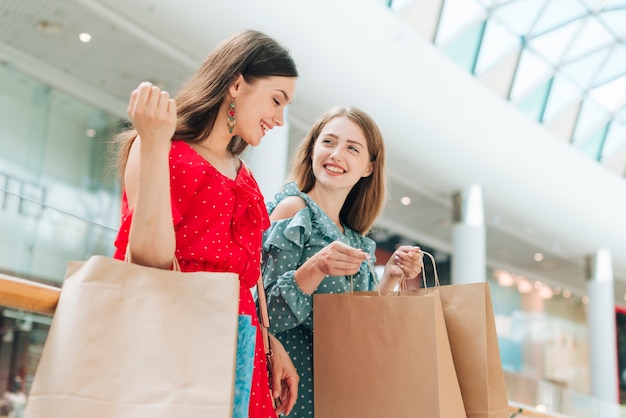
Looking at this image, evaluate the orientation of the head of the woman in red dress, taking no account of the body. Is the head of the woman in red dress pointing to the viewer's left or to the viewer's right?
to the viewer's right

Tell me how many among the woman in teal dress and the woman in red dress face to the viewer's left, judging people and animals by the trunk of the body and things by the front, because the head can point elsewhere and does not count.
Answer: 0

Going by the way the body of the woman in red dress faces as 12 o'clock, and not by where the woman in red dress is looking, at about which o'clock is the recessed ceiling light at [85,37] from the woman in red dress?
The recessed ceiling light is roughly at 7 o'clock from the woman in red dress.

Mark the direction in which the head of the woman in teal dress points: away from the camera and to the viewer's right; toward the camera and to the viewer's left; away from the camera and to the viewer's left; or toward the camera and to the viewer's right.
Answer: toward the camera and to the viewer's left

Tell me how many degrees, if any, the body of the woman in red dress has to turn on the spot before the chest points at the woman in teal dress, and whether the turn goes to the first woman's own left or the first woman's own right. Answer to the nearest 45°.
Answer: approximately 90° to the first woman's own left

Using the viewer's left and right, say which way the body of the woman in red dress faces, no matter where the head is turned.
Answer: facing the viewer and to the right of the viewer

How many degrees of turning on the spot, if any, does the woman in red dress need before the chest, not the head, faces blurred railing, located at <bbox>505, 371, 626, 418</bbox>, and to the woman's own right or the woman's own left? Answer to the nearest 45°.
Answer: approximately 90° to the woman's own left

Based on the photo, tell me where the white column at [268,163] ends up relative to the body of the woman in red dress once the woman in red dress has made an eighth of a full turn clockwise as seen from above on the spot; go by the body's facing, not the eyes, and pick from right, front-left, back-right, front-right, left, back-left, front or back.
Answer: back

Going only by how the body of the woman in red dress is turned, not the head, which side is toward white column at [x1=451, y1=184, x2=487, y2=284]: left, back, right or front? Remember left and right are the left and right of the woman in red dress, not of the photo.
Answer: left
